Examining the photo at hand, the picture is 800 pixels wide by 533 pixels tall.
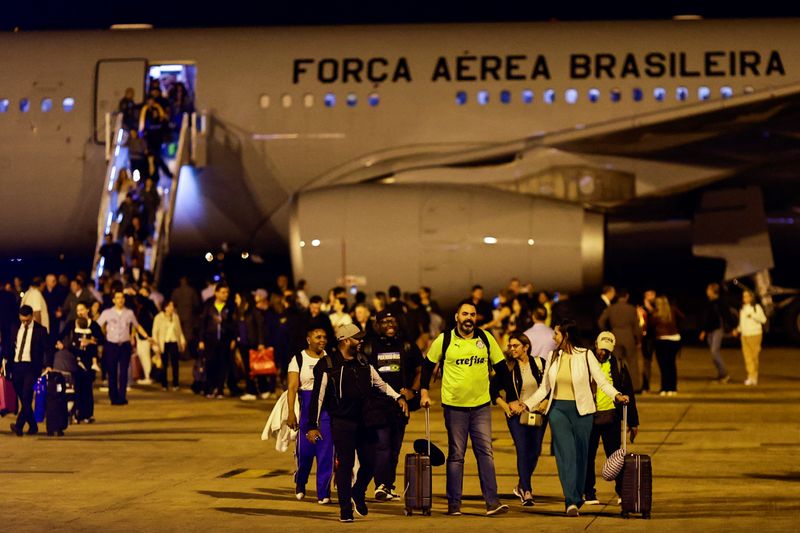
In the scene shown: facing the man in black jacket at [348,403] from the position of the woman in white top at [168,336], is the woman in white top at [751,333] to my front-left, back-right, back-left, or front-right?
front-left

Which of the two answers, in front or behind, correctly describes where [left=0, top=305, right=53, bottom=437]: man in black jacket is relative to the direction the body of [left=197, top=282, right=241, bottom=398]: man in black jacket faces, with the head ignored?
in front

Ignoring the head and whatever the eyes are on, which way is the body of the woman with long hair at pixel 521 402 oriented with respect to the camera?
toward the camera

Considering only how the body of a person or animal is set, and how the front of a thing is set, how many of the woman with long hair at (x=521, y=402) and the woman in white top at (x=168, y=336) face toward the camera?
2

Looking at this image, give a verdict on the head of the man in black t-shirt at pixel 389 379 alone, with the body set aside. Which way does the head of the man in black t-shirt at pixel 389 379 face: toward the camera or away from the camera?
toward the camera

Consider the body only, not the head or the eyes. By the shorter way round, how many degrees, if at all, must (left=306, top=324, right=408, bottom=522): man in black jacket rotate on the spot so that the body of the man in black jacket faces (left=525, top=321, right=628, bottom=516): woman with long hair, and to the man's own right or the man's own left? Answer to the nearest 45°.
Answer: approximately 90° to the man's own left

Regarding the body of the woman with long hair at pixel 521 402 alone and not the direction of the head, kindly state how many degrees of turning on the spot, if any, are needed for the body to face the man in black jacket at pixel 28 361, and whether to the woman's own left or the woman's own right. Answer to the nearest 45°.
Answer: approximately 135° to the woman's own right

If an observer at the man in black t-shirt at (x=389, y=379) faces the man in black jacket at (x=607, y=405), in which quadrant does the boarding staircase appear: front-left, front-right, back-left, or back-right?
back-left

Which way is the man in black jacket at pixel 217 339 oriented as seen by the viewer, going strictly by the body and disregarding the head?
toward the camera

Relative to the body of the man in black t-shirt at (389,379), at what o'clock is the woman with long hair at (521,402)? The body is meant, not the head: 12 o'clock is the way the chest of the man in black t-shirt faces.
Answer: The woman with long hair is roughly at 9 o'clock from the man in black t-shirt.

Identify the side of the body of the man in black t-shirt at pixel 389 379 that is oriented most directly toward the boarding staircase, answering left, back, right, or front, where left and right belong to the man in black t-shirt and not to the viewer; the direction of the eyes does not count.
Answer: back

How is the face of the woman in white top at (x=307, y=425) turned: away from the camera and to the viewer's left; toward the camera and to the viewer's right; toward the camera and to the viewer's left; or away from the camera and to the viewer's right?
toward the camera and to the viewer's right

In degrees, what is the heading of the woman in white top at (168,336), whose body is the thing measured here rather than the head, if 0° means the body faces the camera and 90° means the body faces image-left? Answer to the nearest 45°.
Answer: approximately 0°

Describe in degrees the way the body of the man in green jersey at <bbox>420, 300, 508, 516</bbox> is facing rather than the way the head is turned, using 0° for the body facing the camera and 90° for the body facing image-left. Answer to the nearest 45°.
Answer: approximately 0°
